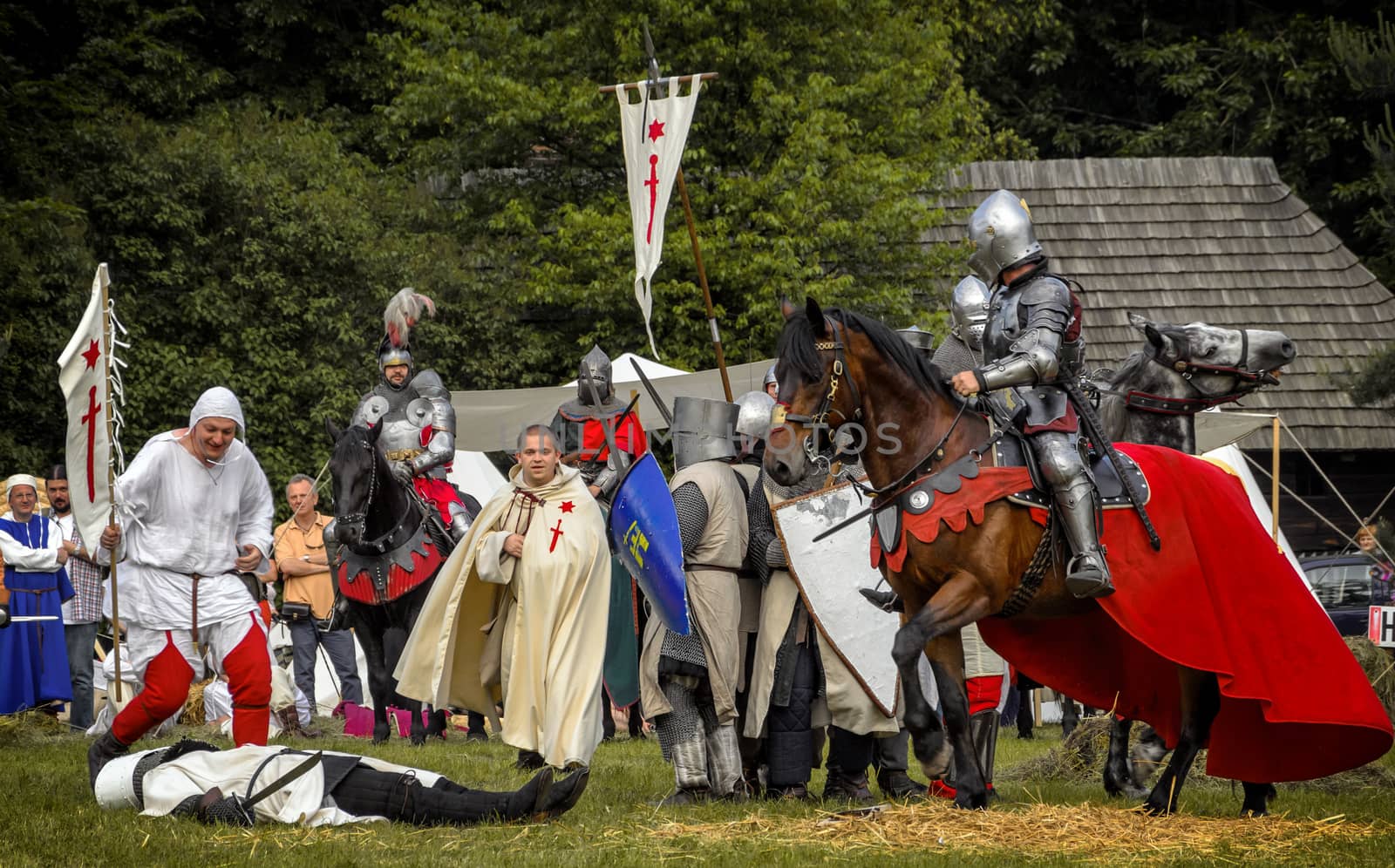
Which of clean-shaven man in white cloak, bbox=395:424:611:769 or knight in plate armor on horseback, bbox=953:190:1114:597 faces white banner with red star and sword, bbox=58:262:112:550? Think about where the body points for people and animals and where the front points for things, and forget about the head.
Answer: the knight in plate armor on horseback

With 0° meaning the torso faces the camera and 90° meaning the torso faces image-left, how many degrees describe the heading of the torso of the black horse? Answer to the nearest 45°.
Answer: approximately 45°

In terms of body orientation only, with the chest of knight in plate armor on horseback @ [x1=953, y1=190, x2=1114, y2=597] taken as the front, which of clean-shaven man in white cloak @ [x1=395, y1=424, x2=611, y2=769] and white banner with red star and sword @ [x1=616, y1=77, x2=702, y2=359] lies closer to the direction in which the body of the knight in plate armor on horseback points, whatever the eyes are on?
the clean-shaven man in white cloak

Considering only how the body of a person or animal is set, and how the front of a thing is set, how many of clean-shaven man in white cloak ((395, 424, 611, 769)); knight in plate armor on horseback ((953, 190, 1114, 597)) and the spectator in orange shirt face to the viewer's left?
1

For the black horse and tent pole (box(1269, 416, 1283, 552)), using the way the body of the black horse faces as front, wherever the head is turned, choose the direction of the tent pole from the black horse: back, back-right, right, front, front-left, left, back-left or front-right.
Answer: back-left

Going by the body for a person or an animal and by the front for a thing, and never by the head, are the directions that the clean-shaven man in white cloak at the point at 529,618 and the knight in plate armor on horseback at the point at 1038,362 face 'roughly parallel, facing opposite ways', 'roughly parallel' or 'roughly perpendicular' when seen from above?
roughly perpendicular

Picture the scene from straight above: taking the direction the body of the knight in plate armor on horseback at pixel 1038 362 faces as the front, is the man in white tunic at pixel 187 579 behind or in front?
in front

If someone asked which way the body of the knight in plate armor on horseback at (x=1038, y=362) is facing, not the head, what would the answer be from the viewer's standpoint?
to the viewer's left

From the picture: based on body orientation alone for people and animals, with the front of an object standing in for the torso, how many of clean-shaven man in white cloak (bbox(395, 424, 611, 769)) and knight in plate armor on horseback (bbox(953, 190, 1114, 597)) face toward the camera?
1

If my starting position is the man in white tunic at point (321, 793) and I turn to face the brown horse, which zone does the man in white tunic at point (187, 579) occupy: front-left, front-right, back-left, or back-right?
back-left

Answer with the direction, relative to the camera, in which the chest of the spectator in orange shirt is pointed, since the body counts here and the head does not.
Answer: toward the camera

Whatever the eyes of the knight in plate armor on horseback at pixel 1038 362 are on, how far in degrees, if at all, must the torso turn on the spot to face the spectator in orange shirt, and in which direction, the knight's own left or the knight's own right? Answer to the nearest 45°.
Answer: approximately 45° to the knight's own right

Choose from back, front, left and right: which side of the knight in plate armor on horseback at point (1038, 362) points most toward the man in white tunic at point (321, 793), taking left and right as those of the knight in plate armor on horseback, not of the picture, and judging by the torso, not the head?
front
